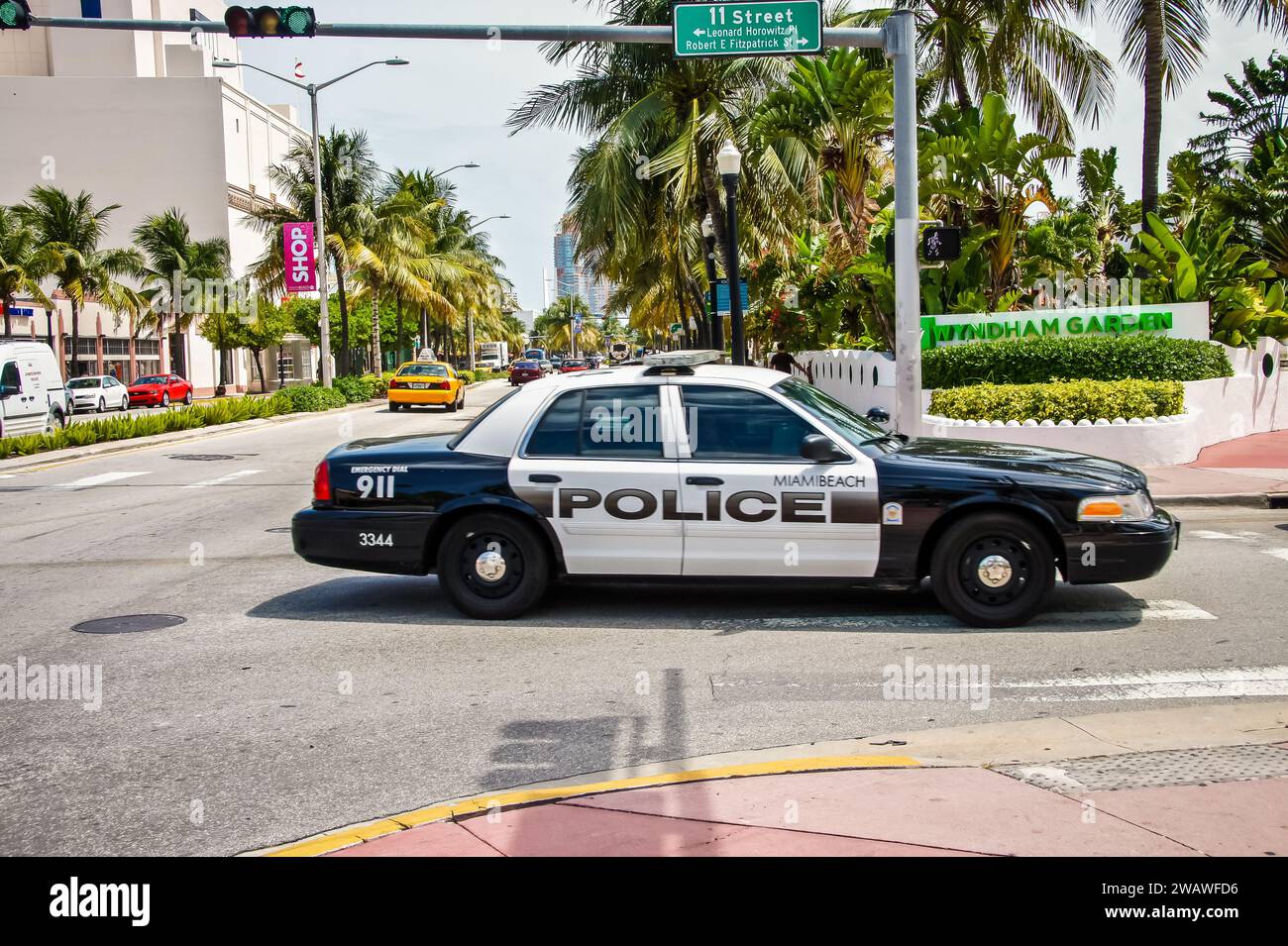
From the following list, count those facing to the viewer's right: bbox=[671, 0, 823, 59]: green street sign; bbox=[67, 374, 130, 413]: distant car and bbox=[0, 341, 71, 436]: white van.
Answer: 0

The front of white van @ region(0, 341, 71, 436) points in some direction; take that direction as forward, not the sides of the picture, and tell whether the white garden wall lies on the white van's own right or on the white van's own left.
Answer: on the white van's own left

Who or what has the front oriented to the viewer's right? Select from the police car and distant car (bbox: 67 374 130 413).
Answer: the police car

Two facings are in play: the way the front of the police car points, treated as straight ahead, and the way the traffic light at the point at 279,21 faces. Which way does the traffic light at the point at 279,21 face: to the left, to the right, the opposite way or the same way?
to the right

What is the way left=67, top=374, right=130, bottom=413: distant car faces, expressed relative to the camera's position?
facing the viewer and to the left of the viewer

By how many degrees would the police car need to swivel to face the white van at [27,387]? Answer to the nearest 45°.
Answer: approximately 135° to its left

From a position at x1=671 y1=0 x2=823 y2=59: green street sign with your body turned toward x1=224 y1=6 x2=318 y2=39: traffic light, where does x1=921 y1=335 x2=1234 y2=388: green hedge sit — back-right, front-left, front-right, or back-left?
back-right

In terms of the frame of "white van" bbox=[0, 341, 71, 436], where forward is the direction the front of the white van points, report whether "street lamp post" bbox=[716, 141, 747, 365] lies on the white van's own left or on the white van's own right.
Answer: on the white van's own left

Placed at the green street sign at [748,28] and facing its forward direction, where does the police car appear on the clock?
The police car is roughly at 12 o'clock from the green street sign.

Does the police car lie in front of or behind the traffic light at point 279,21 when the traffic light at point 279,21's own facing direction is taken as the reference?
in front

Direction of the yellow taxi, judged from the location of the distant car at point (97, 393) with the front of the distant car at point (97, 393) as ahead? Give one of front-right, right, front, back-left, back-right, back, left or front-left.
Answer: left

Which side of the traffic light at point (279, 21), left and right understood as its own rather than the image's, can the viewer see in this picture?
front

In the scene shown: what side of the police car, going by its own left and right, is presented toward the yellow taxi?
left

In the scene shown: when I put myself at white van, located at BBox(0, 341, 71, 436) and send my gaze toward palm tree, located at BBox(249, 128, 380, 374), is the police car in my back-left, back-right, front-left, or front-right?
back-right

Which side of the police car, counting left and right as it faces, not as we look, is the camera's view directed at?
right
